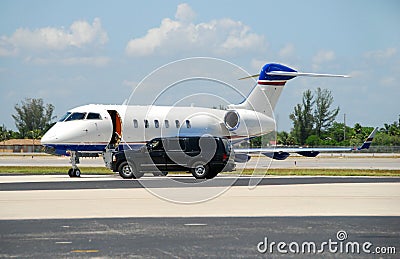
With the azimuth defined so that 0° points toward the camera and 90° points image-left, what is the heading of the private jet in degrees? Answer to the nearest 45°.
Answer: approximately 45°
